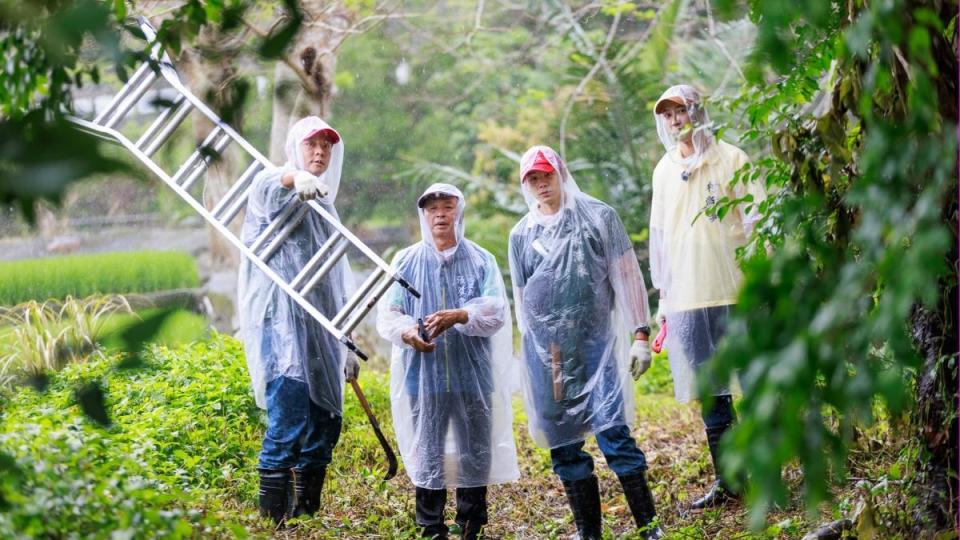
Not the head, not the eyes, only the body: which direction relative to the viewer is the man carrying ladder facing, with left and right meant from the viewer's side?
facing the viewer and to the right of the viewer

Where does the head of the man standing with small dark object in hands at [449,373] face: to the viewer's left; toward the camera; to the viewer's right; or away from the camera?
toward the camera

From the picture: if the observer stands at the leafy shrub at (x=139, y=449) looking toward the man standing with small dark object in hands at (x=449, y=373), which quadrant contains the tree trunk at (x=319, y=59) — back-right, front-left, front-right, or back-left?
front-left

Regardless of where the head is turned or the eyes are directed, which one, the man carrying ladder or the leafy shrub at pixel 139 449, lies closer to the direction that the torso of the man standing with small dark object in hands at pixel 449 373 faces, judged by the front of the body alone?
the leafy shrub

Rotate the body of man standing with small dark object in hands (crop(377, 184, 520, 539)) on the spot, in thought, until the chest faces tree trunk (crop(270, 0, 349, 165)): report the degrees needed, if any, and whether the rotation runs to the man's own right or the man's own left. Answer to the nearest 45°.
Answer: approximately 180°

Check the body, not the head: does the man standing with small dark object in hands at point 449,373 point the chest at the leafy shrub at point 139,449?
no

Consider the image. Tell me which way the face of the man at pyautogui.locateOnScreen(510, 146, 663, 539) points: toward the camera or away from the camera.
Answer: toward the camera

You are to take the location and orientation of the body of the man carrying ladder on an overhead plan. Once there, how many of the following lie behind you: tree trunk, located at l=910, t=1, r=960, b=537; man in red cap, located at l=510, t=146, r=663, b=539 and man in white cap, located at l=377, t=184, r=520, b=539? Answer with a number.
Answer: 0

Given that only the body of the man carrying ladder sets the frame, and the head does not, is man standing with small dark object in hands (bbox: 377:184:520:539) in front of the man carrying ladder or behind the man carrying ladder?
in front

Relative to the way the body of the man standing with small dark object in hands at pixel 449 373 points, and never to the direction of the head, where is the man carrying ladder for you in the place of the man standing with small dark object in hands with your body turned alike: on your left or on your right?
on your right

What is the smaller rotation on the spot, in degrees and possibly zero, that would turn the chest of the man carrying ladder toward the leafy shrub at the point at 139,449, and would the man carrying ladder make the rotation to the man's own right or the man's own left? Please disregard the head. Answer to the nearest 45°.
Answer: approximately 90° to the man's own right

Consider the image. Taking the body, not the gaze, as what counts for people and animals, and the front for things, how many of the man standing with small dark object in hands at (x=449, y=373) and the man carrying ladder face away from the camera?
0

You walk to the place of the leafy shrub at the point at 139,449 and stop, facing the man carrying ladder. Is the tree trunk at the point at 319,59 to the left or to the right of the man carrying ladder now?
left

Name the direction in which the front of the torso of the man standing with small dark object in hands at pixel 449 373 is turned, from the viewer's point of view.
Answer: toward the camera
